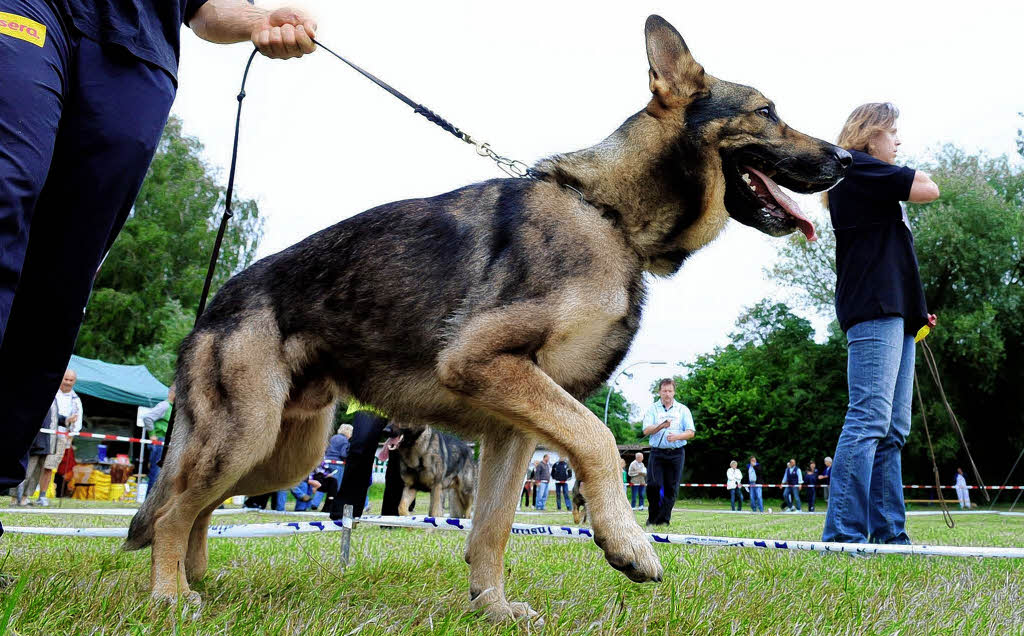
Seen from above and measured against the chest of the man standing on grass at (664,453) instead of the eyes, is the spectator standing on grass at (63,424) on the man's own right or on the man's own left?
on the man's own right

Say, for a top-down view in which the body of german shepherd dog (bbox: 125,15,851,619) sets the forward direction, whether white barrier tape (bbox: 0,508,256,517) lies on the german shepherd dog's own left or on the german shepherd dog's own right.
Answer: on the german shepherd dog's own left

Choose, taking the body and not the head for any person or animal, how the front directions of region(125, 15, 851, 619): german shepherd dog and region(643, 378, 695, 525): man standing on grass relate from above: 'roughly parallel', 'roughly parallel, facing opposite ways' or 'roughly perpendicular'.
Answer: roughly perpendicular

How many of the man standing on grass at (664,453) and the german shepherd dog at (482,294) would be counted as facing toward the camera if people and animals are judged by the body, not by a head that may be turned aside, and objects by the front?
1

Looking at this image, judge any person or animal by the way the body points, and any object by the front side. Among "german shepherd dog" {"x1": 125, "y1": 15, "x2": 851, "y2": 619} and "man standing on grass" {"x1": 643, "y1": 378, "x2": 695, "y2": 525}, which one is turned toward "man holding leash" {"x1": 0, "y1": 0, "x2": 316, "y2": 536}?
the man standing on grass

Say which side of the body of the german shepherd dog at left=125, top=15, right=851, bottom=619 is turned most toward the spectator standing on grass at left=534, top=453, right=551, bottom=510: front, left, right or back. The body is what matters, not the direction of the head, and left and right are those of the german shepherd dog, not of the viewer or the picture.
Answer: left

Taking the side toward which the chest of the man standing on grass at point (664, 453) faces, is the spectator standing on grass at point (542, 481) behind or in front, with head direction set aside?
behind

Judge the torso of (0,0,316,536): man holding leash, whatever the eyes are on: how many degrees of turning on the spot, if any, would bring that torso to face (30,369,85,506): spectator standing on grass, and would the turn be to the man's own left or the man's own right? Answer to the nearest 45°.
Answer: approximately 135° to the man's own left

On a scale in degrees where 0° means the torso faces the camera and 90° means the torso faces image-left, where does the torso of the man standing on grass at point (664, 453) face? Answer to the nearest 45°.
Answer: approximately 0°

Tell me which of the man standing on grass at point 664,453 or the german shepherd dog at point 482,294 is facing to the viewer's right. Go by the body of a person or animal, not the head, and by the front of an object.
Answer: the german shepherd dog

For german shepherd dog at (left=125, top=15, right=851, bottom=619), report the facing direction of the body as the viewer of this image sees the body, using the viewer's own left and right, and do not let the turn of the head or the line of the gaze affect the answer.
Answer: facing to the right of the viewer

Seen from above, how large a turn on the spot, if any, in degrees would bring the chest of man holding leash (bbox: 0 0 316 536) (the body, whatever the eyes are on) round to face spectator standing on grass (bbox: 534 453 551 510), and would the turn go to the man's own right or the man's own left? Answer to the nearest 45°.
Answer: approximately 90° to the man's own left

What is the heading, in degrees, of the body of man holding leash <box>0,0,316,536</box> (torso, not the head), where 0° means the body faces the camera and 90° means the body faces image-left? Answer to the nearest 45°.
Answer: approximately 315°

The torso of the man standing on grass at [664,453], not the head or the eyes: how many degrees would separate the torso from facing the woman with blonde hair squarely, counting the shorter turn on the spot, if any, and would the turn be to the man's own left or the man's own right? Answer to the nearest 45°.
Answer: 0° — they already face them
